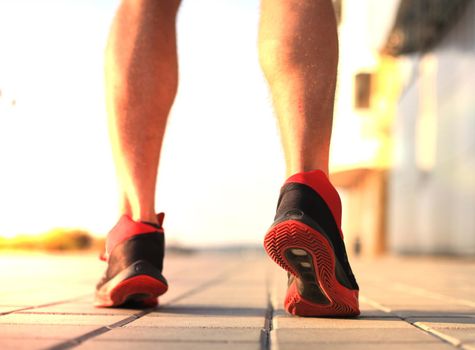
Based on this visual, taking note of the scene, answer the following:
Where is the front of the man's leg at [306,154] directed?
away from the camera

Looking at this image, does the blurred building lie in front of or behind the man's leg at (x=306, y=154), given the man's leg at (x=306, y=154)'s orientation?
in front
